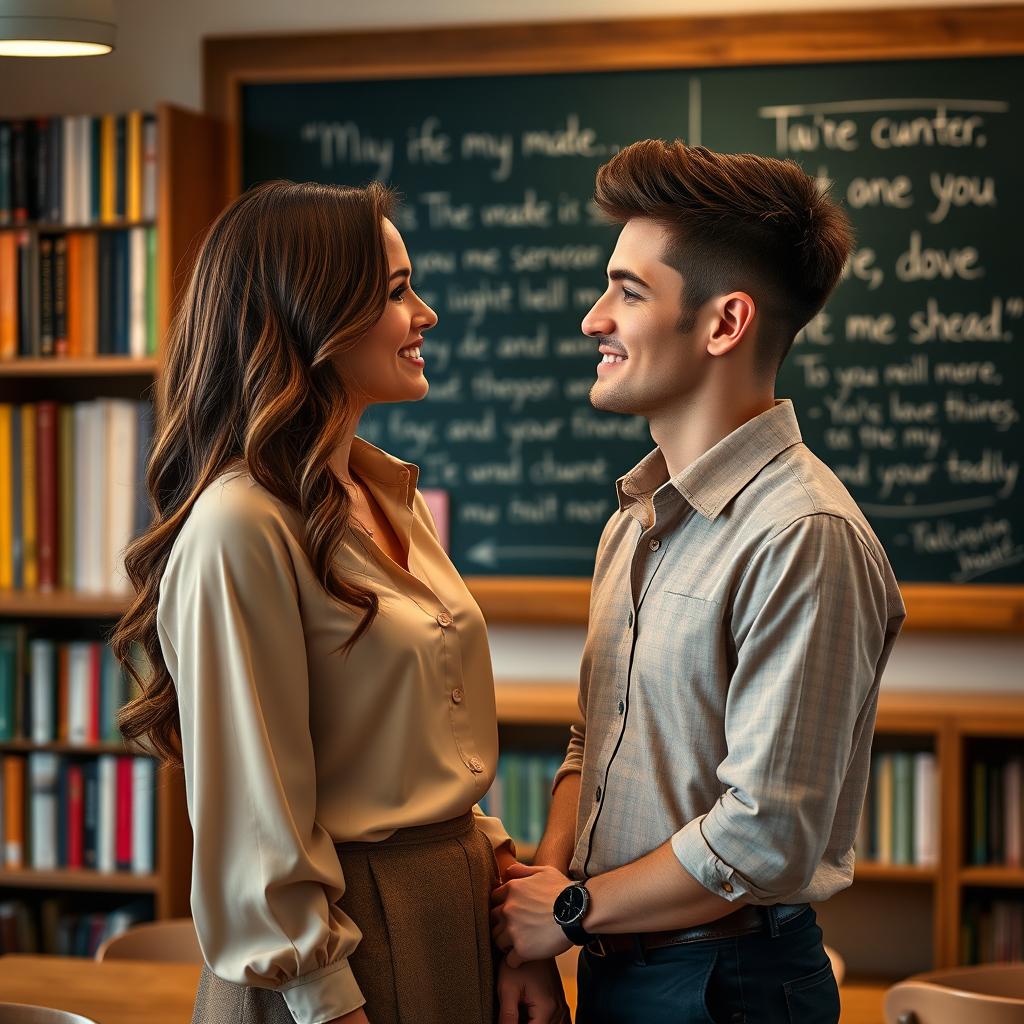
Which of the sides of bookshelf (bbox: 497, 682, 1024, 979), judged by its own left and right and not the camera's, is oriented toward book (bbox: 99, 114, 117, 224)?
right

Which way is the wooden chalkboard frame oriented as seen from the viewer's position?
toward the camera

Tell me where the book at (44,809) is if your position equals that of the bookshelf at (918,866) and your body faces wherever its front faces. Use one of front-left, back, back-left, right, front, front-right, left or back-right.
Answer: right

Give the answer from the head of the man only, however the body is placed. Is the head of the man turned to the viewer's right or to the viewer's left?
to the viewer's left

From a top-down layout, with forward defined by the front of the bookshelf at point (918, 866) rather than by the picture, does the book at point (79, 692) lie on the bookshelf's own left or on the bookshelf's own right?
on the bookshelf's own right

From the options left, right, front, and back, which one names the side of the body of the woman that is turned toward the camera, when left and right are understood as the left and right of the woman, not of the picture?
right

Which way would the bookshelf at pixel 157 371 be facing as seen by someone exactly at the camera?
facing the viewer

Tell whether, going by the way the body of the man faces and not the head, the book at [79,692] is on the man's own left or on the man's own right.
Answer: on the man's own right

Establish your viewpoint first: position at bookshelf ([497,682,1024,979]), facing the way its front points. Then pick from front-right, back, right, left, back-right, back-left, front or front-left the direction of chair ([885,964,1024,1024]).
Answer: front

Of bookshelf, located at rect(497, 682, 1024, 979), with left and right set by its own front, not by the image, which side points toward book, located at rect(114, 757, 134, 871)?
right

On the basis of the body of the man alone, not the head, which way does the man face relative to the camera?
to the viewer's left

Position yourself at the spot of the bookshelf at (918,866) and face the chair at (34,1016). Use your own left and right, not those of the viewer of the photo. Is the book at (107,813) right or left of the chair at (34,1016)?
right

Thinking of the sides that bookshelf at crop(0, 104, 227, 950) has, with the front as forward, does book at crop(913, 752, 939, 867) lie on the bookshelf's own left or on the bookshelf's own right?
on the bookshelf's own left

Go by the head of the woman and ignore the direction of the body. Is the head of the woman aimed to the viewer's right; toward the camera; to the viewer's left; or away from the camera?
to the viewer's right

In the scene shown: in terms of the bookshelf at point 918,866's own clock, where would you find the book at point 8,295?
The book is roughly at 3 o'clock from the bookshelf.
